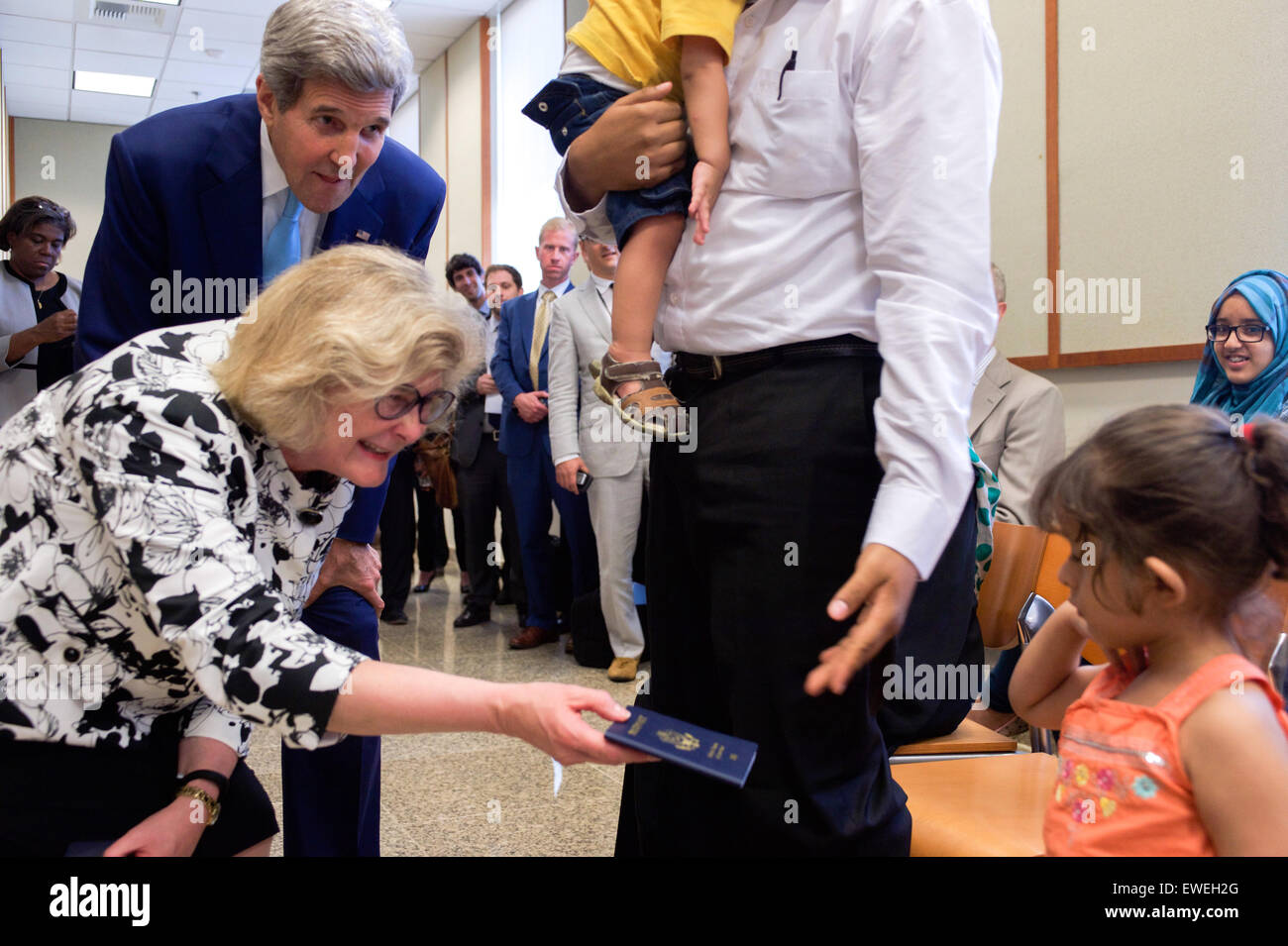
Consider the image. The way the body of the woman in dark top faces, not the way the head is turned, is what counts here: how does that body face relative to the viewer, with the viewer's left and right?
facing the viewer and to the right of the viewer

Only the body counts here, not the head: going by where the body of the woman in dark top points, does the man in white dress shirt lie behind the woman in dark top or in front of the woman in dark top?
in front

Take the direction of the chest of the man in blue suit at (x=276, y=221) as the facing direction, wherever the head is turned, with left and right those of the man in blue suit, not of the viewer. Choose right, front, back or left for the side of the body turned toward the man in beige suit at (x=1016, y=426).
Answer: left

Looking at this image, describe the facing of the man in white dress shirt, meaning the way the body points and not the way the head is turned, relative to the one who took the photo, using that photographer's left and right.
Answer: facing the viewer and to the left of the viewer

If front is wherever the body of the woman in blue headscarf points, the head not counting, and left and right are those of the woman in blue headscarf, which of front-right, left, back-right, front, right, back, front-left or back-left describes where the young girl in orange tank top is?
front-left

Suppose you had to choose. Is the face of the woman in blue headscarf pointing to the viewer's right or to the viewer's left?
to the viewer's left
